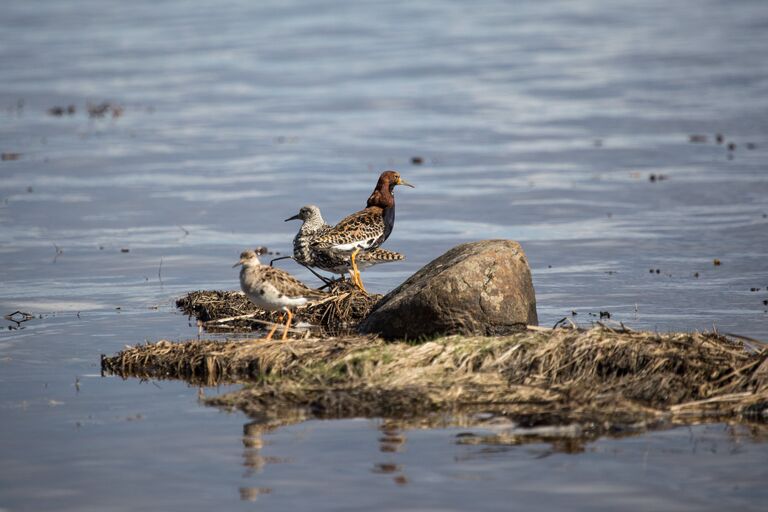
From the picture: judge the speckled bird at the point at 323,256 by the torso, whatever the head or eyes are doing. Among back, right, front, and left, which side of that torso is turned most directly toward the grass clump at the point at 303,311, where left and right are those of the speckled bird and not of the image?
left

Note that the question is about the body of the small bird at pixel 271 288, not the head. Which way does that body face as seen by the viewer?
to the viewer's left

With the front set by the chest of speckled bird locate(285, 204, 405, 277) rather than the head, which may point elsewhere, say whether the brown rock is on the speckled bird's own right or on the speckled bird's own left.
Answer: on the speckled bird's own left

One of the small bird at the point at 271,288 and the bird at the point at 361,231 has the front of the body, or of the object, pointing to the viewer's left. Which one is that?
the small bird

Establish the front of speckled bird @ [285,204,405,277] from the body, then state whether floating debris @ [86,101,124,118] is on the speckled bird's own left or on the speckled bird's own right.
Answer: on the speckled bird's own right

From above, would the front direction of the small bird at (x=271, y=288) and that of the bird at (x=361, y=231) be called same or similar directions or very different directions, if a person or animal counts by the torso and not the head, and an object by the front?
very different directions

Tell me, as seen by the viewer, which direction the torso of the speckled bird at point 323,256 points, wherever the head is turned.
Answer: to the viewer's left

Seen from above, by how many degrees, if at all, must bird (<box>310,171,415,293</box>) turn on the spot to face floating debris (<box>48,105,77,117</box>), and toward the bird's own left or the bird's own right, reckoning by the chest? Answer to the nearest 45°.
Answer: approximately 135° to the bird's own left

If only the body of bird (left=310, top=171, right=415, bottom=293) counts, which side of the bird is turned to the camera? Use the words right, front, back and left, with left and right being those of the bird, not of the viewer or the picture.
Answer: right

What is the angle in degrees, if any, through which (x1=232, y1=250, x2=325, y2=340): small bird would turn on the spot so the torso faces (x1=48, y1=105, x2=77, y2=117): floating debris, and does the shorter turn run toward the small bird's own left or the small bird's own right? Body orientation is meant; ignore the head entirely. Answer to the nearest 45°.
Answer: approximately 90° to the small bird's own right

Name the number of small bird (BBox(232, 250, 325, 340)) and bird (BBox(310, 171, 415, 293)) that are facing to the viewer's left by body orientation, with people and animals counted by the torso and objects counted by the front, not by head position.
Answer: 1
